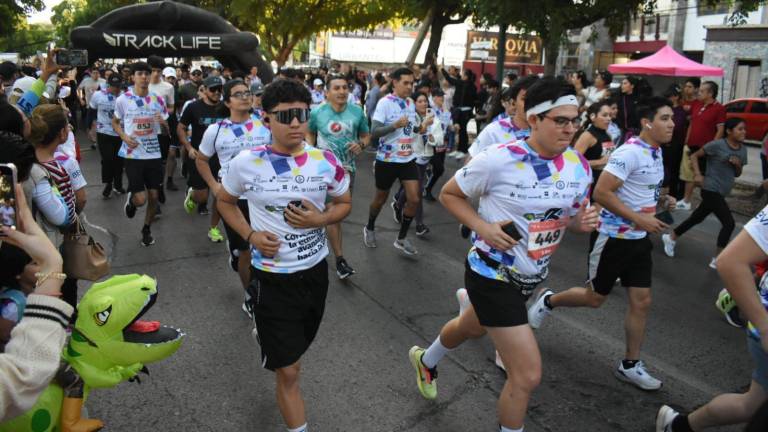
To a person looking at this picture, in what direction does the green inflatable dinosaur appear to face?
facing to the right of the viewer

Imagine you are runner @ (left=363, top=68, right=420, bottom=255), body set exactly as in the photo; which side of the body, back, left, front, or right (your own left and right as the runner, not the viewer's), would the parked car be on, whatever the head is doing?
left

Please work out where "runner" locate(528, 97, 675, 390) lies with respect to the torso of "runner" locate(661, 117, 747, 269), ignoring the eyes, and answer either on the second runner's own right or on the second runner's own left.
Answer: on the second runner's own right

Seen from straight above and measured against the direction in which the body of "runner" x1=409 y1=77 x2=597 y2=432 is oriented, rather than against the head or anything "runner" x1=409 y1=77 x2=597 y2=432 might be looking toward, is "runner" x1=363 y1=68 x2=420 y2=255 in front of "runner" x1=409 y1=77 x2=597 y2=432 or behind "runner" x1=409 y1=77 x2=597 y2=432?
behind

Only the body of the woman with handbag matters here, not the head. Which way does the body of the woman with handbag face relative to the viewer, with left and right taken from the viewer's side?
facing away from the viewer and to the right of the viewer

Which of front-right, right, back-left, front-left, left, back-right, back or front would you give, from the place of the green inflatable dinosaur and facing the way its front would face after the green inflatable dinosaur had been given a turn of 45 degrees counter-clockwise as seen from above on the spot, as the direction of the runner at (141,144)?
front-left

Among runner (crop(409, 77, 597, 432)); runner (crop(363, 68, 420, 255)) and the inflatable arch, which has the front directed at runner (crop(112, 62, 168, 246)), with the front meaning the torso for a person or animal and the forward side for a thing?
the inflatable arch

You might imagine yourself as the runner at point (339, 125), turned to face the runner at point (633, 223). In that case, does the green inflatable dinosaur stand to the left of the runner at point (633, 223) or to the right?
right

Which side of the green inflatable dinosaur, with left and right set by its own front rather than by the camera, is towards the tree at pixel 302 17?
left
